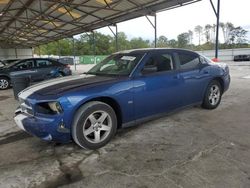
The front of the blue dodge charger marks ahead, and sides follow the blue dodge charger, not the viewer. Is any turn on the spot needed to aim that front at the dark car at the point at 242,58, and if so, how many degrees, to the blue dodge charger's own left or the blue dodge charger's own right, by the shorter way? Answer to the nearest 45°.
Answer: approximately 180°

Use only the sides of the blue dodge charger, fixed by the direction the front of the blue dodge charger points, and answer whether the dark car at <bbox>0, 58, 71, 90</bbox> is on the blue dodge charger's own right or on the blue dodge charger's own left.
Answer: on the blue dodge charger's own right

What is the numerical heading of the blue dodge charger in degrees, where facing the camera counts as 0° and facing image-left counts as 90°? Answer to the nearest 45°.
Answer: approximately 45°
